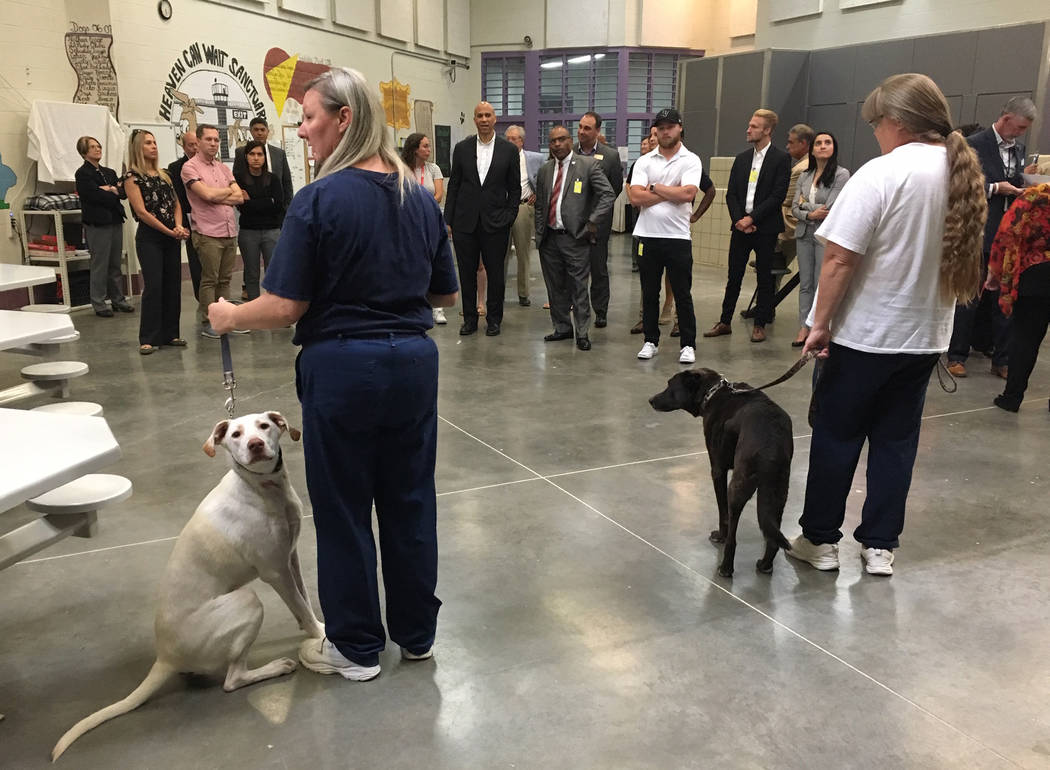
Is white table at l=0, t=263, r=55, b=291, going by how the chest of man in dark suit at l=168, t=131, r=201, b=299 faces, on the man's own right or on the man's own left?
on the man's own right

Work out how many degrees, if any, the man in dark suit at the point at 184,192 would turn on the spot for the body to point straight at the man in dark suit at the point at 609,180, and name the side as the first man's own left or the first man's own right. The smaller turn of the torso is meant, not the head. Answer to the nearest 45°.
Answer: approximately 45° to the first man's own left

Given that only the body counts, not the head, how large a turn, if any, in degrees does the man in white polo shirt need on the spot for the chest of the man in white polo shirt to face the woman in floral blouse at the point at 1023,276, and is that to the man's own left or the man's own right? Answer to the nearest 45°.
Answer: approximately 45° to the man's own left

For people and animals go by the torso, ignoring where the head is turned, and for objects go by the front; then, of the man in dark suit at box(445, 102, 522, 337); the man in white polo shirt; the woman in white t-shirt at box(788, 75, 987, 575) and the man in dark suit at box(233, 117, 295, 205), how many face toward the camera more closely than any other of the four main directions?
3

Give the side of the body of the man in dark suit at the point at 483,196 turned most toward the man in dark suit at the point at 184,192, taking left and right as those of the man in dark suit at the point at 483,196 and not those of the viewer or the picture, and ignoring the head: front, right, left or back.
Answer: right

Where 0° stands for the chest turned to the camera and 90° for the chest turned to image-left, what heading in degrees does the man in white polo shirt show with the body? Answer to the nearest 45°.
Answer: approximately 0°

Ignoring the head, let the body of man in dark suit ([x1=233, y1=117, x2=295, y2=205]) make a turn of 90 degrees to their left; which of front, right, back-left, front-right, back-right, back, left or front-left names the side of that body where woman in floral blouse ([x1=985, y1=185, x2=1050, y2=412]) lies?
front-right

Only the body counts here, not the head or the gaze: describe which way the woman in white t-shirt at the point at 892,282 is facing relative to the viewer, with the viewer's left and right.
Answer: facing away from the viewer and to the left of the viewer

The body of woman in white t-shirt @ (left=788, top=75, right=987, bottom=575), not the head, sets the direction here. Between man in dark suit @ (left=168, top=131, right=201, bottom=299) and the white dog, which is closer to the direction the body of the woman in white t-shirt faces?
the man in dark suit

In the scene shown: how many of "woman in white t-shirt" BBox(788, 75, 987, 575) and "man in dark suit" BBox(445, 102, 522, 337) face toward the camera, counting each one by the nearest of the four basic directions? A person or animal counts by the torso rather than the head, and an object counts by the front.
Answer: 1

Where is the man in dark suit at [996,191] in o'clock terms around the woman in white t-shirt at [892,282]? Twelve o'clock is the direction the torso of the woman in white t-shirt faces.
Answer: The man in dark suit is roughly at 2 o'clock from the woman in white t-shirt.

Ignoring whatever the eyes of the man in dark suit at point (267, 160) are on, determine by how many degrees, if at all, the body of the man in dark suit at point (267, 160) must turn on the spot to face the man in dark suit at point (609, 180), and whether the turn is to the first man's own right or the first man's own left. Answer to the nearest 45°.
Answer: approximately 90° to the first man's own left

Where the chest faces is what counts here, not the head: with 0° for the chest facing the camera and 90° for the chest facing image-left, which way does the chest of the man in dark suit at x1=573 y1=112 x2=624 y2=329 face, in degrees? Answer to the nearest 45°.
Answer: approximately 45°

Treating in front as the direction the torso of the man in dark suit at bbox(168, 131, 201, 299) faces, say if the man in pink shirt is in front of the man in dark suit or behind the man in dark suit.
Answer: in front

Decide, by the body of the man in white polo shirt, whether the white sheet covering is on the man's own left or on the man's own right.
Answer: on the man's own right
